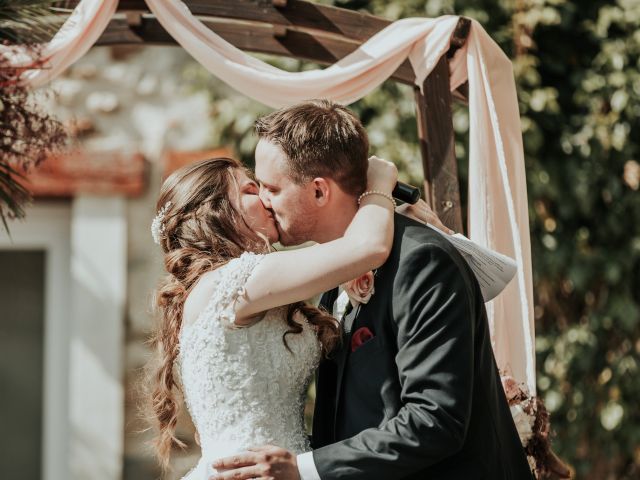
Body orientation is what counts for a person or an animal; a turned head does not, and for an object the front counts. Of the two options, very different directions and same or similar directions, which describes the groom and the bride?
very different directions

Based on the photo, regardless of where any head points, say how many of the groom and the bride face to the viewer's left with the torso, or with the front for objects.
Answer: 1

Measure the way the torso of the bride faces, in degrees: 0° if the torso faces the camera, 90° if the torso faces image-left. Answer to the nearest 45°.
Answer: approximately 270°

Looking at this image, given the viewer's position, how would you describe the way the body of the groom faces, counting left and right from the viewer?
facing to the left of the viewer

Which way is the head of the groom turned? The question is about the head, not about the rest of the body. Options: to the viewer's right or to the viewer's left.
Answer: to the viewer's left
